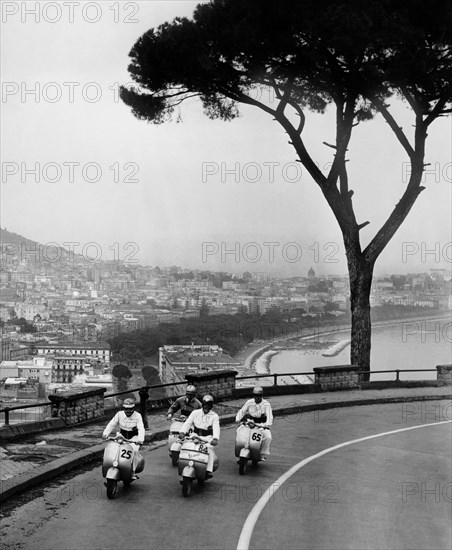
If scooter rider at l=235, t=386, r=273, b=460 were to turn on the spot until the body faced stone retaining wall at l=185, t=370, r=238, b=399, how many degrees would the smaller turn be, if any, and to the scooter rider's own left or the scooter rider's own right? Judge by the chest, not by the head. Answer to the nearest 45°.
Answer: approximately 135° to the scooter rider's own right

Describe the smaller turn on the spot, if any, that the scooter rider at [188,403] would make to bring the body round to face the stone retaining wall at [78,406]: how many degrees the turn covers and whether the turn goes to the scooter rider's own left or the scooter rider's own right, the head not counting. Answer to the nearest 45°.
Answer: approximately 90° to the scooter rider's own right

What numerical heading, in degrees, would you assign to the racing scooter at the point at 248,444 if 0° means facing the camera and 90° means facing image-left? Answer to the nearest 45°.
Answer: approximately 45°

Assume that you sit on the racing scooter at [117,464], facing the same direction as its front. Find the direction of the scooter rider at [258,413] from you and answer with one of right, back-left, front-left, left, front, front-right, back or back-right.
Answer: back

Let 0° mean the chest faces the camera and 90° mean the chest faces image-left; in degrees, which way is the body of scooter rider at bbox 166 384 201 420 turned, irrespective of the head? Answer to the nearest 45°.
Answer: approximately 45°

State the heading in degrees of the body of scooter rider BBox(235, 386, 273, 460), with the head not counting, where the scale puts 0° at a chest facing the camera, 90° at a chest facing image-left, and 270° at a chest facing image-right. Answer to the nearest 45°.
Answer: approximately 45°

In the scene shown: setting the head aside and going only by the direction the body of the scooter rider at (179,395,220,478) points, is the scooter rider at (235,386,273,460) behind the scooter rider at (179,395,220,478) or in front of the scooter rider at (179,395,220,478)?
behind

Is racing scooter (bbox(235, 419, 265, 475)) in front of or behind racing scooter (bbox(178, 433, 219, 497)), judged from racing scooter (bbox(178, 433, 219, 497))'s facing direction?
behind

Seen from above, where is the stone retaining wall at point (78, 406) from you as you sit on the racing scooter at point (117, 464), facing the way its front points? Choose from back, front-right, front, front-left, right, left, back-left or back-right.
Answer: back-right

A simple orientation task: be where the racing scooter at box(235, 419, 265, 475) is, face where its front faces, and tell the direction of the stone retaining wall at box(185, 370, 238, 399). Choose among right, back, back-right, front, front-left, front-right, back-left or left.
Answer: back-right

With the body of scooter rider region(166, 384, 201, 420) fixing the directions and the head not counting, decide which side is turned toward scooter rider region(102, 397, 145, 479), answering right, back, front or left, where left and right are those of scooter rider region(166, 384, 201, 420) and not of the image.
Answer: front
